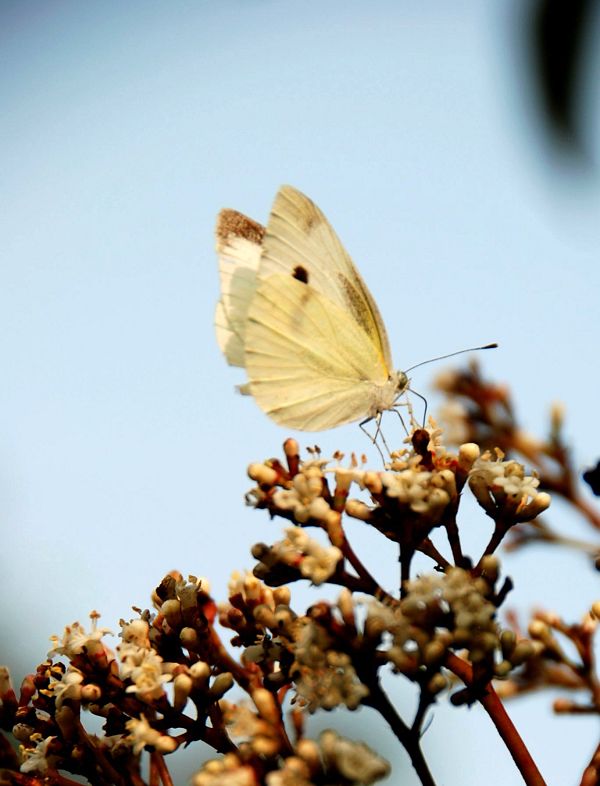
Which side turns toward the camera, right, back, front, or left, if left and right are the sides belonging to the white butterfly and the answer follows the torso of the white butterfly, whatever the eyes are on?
right

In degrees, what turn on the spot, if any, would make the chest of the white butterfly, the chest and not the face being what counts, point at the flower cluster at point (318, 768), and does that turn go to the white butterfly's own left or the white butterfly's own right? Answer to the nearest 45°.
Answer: approximately 90° to the white butterfly's own right
